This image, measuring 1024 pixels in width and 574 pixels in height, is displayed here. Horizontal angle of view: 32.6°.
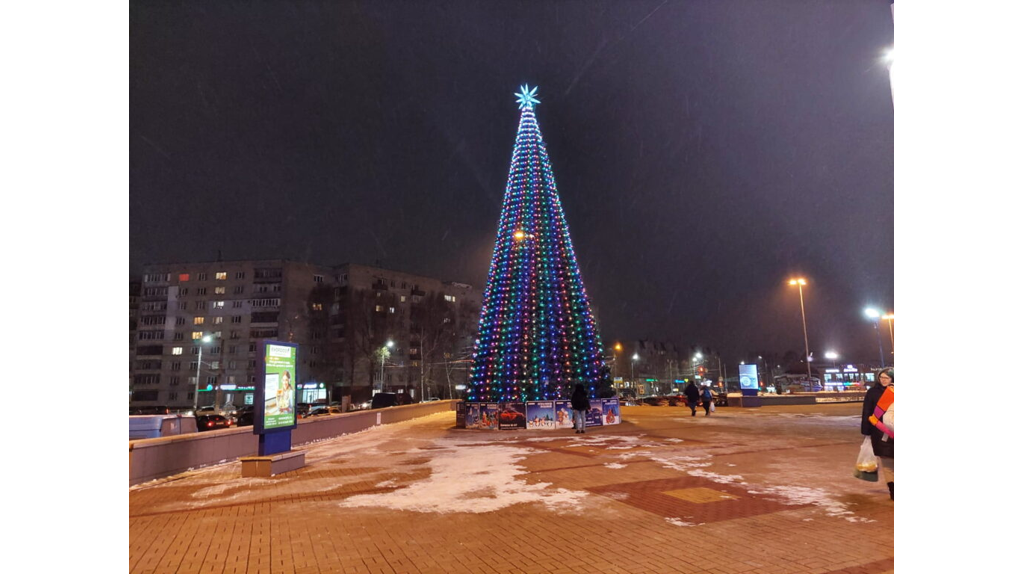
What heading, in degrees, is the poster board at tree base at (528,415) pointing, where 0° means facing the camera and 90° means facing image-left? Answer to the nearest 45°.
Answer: approximately 0°

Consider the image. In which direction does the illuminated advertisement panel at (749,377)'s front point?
toward the camera

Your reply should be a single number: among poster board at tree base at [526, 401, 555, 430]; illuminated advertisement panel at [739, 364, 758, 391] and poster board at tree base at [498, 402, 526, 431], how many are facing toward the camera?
3

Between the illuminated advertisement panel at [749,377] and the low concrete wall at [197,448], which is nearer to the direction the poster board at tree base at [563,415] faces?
the low concrete wall

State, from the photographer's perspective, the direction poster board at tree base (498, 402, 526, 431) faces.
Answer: facing the viewer

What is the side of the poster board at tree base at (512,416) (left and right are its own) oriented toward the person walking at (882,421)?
front

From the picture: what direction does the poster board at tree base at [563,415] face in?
toward the camera

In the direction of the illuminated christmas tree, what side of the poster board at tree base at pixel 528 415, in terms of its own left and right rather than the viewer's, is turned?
back

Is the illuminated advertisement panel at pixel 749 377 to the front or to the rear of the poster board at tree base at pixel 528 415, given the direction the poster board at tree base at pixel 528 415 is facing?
to the rear
